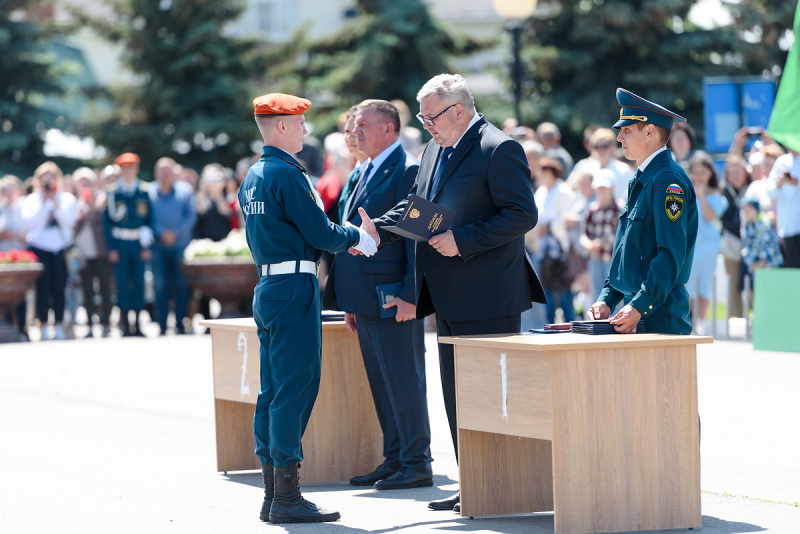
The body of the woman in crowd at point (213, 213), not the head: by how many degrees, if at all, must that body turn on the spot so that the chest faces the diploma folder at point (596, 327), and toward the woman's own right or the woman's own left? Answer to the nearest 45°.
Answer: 0° — they already face it

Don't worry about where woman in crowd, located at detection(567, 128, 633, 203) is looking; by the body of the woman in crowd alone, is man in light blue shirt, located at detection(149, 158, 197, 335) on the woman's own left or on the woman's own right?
on the woman's own right

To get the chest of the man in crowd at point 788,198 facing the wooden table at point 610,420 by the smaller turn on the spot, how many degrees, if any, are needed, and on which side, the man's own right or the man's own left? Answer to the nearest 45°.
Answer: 0° — they already face it

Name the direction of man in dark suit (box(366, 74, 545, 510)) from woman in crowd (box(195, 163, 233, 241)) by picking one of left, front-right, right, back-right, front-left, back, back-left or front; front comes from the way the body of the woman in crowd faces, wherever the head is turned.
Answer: front

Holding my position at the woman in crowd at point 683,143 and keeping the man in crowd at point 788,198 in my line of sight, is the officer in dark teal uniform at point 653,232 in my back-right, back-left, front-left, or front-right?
front-right

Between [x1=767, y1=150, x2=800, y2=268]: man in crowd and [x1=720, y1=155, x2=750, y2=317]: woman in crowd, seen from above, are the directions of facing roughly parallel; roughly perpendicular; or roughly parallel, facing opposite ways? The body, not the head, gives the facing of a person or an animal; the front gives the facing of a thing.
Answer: roughly parallel

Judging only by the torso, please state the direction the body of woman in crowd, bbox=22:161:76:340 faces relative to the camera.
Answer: toward the camera

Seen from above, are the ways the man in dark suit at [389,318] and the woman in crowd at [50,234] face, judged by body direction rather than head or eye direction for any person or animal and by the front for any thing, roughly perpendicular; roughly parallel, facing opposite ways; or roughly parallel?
roughly perpendicular

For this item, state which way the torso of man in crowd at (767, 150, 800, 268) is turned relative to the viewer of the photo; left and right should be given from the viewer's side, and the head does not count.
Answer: facing the viewer

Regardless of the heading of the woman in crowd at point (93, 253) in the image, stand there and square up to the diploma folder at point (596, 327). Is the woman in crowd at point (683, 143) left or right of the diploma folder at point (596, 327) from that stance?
left

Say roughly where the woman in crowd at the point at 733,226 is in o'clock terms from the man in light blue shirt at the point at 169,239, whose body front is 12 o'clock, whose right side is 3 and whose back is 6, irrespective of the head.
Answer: The woman in crowd is roughly at 10 o'clock from the man in light blue shirt.

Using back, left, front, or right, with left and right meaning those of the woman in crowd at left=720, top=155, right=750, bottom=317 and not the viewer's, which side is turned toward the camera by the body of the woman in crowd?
front

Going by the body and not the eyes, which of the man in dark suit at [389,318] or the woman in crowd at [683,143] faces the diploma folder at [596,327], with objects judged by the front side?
the woman in crowd

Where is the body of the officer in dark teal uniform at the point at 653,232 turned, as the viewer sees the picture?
to the viewer's left

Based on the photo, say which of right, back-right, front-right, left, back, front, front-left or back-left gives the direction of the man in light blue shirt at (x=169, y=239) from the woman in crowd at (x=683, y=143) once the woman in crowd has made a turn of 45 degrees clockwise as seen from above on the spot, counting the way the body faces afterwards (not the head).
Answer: front-right

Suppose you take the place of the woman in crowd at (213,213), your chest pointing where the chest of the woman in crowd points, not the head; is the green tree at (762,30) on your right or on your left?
on your left
